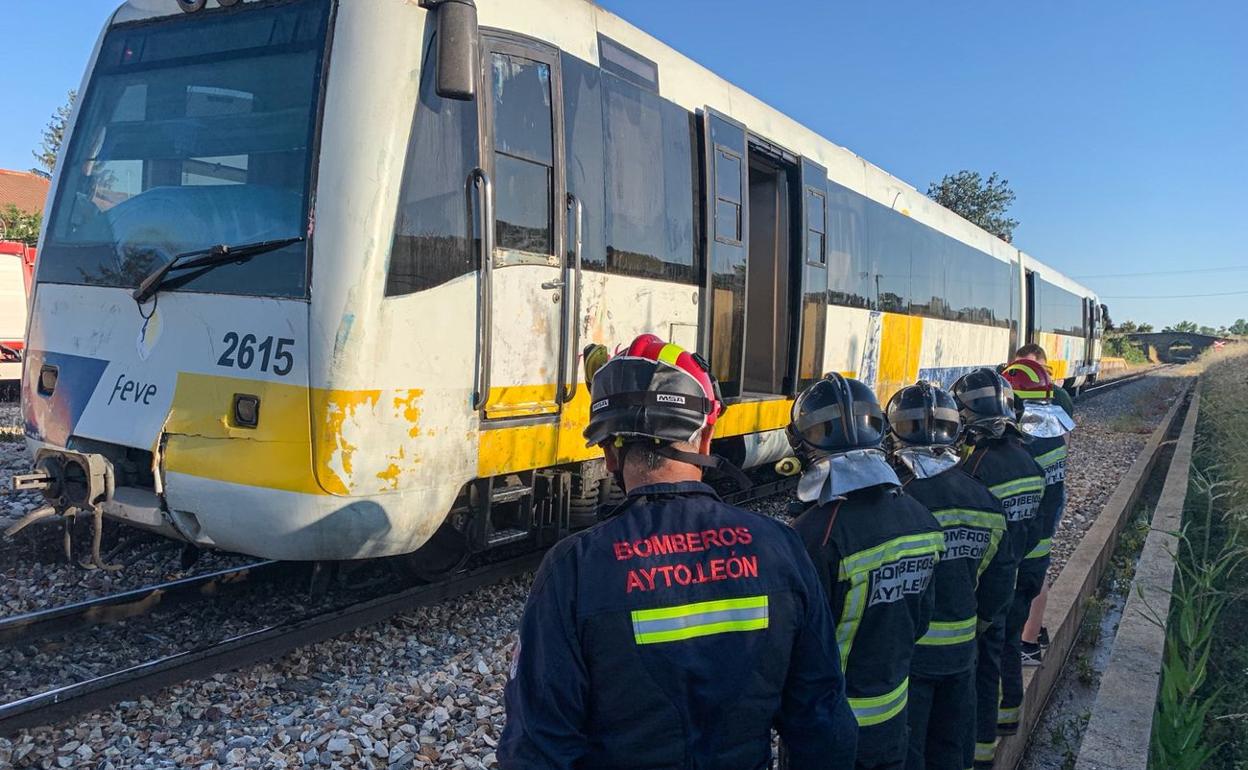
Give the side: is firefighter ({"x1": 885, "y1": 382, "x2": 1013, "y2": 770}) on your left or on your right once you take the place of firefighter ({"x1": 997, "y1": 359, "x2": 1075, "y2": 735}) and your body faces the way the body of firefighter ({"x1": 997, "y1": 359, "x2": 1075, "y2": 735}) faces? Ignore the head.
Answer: on your left

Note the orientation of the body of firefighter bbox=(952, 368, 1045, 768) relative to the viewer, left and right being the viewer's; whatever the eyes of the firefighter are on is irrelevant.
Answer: facing away from the viewer and to the left of the viewer

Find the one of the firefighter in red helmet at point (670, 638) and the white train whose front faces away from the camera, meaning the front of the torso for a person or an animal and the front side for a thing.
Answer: the firefighter in red helmet

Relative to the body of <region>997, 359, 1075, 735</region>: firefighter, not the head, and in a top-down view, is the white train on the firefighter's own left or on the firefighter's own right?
on the firefighter's own left

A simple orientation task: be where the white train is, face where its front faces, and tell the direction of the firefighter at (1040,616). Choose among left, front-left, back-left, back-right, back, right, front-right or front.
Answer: back-left

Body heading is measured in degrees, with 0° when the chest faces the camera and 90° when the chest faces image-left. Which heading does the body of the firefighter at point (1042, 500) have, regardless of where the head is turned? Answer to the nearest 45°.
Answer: approximately 135°

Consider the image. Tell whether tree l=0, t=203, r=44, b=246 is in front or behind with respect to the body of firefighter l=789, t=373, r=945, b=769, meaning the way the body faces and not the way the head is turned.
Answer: in front

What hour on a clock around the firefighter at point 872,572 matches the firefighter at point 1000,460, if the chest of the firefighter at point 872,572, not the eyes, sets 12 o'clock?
the firefighter at point 1000,460 is roughly at 2 o'clock from the firefighter at point 872,572.

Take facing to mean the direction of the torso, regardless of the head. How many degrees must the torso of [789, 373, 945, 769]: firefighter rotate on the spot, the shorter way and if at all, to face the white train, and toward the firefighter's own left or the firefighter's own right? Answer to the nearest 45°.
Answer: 0° — they already face it

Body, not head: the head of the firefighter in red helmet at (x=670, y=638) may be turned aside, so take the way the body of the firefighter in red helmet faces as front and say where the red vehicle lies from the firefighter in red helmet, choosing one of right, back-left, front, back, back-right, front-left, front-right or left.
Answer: front-left

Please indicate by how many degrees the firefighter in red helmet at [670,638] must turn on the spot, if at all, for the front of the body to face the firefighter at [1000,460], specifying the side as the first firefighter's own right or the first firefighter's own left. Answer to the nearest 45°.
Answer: approximately 45° to the first firefighter's own right

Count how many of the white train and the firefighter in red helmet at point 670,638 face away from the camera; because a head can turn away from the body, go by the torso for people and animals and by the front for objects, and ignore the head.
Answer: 1

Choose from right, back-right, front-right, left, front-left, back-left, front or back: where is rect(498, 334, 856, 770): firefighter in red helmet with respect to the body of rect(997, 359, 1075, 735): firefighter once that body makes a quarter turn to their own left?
front-left

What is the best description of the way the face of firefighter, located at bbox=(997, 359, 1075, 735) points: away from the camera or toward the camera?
away from the camera

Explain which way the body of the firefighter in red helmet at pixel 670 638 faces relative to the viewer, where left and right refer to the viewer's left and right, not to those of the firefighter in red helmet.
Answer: facing away from the viewer
